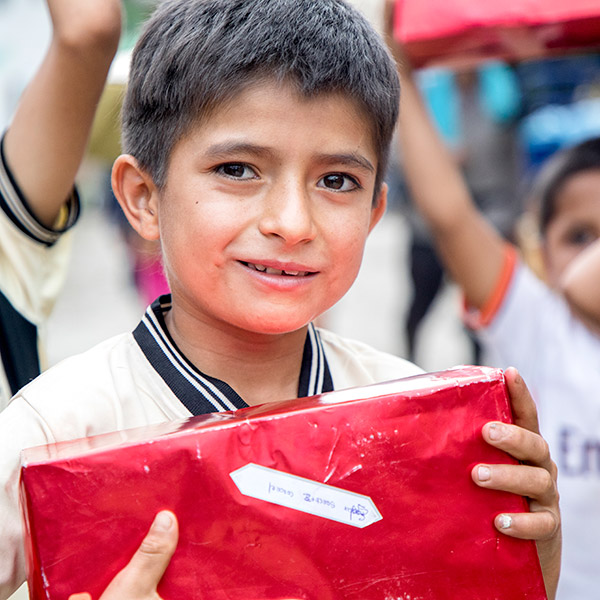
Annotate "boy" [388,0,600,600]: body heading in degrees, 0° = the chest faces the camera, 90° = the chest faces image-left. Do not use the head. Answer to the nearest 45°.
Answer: approximately 0°

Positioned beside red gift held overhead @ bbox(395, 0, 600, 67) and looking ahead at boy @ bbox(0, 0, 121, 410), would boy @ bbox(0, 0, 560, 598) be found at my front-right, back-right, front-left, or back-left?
front-left

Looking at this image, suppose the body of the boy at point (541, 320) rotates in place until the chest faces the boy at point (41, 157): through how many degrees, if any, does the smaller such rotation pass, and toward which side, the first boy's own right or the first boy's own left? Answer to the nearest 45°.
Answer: approximately 45° to the first boy's own right

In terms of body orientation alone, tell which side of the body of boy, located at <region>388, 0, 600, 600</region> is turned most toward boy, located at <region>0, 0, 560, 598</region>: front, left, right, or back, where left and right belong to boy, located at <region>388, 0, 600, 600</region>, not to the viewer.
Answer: front
